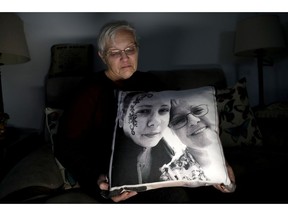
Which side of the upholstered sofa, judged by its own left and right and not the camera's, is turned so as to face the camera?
front
